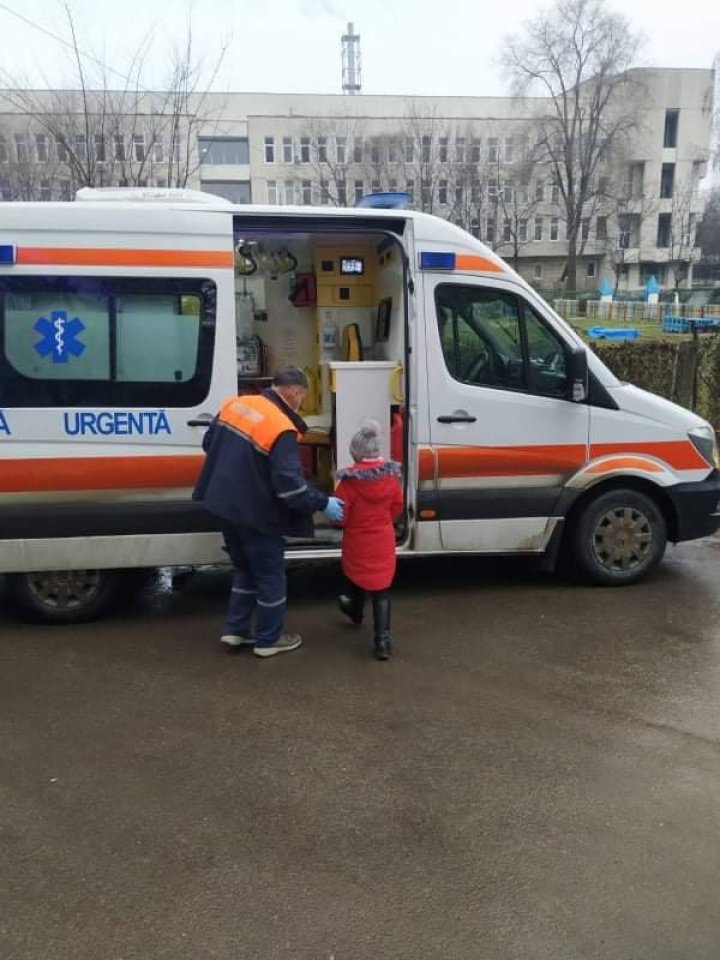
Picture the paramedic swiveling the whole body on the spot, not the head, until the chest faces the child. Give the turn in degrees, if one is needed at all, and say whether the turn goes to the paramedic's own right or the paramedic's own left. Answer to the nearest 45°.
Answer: approximately 45° to the paramedic's own right

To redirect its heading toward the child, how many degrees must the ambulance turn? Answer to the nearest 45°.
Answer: approximately 45° to its right

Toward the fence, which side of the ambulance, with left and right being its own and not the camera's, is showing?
left

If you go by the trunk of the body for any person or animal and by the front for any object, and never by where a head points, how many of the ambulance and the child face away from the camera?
1

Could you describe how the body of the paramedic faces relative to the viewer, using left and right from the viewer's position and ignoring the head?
facing away from the viewer and to the right of the viewer

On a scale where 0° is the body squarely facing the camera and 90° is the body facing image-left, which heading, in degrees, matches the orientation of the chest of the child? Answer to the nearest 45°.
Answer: approximately 180°

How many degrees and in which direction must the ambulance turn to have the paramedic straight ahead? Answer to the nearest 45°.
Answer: approximately 90° to its right

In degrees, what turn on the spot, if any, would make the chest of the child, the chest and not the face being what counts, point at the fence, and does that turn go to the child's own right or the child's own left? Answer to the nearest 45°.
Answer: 0° — they already face it

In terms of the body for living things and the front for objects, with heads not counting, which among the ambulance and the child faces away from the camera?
the child

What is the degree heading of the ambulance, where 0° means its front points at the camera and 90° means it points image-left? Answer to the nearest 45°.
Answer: approximately 270°

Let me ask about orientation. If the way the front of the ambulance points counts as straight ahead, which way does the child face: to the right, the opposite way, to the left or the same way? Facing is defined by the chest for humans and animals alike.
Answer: to the left

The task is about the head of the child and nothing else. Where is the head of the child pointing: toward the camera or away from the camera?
away from the camera
